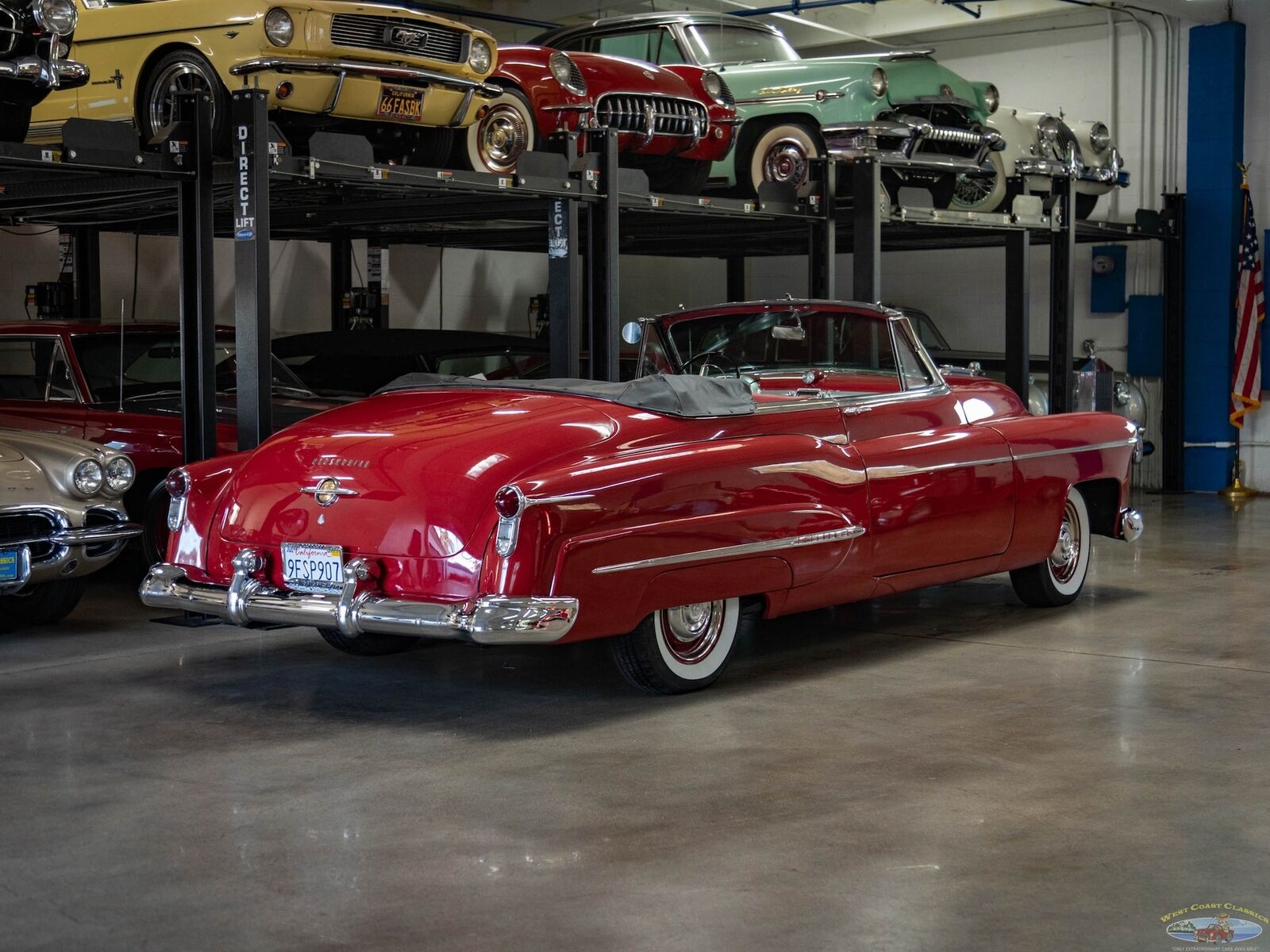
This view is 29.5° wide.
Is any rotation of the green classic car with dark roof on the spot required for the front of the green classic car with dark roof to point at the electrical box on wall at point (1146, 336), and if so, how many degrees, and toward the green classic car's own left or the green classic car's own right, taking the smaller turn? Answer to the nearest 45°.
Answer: approximately 90° to the green classic car's own left

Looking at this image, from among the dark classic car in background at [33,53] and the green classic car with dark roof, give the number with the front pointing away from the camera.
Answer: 0

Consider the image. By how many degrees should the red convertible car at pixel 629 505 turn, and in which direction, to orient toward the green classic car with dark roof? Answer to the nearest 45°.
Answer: approximately 45° to its left

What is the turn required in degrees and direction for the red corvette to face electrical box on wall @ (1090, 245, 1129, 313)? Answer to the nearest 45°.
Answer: approximately 90° to its left

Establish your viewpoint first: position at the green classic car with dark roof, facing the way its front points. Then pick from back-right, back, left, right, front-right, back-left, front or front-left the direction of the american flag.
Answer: left

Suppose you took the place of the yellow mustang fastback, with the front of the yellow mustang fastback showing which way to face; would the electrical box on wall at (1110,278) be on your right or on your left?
on your left

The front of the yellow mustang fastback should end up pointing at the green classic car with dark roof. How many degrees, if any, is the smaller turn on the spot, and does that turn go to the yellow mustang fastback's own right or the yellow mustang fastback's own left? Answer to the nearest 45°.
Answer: approximately 90° to the yellow mustang fastback's own left

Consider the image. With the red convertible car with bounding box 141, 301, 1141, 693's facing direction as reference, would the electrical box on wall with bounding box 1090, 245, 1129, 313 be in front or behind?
in front

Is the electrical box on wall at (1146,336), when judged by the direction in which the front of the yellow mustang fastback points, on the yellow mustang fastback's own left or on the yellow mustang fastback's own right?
on the yellow mustang fastback's own left

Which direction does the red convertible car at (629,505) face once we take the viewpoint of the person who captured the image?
facing away from the viewer and to the right of the viewer

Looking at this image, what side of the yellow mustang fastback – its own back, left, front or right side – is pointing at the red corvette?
left

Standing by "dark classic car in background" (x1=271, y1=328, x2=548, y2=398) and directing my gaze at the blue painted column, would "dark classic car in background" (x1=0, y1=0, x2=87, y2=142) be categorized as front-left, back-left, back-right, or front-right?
back-right

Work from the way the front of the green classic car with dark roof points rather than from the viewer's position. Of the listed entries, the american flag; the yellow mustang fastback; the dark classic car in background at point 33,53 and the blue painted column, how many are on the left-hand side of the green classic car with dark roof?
2

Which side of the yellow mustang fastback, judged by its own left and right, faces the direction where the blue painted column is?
left
